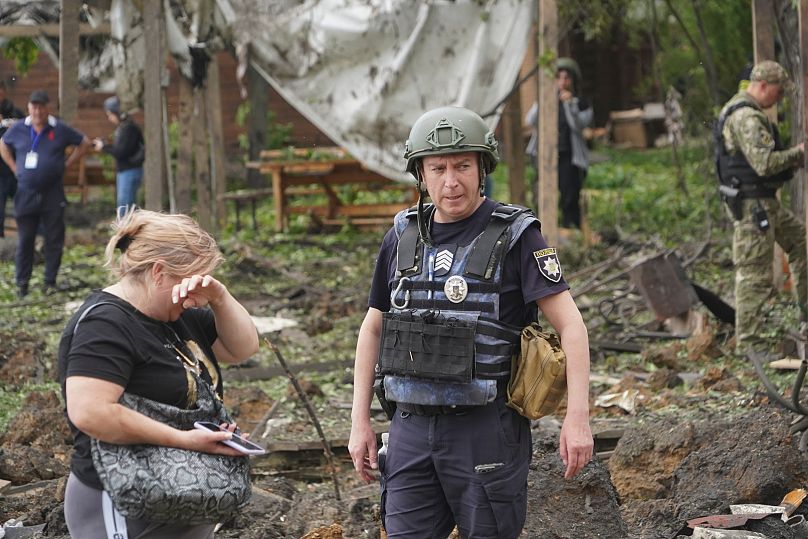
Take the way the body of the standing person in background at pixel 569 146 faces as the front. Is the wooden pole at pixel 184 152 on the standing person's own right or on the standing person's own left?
on the standing person's own right

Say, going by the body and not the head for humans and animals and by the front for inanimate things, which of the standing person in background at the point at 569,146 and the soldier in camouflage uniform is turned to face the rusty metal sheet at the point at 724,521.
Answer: the standing person in background

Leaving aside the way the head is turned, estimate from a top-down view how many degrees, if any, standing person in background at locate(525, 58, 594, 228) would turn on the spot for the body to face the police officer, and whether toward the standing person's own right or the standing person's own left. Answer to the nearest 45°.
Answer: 0° — they already face them

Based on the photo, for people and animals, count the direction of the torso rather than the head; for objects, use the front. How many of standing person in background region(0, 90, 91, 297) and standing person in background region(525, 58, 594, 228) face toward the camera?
2

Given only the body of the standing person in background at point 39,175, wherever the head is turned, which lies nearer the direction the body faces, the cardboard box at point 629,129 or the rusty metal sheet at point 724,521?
the rusty metal sheet

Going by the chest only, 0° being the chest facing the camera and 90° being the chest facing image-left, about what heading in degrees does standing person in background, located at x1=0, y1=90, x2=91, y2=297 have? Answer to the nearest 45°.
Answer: approximately 0°

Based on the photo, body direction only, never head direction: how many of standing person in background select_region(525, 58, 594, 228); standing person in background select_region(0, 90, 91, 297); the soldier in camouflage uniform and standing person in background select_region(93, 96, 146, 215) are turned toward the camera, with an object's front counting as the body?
2

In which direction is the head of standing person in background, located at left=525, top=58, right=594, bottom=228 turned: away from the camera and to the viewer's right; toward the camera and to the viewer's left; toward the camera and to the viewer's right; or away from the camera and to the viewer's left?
toward the camera and to the viewer's left

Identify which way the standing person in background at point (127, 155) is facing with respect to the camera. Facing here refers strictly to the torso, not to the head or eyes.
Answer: to the viewer's left
